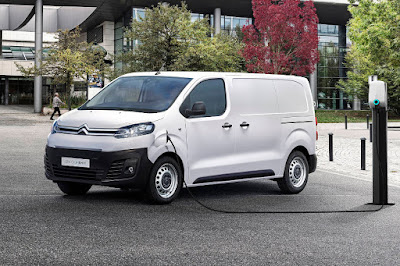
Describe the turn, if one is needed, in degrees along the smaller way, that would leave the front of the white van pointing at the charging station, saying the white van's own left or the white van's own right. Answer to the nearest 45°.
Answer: approximately 135° to the white van's own left

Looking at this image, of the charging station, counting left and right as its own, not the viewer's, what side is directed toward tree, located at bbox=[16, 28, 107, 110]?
right

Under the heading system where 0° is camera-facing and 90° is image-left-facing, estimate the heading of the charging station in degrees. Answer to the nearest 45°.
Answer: approximately 45°

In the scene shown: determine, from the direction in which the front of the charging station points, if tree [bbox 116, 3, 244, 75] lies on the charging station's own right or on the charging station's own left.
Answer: on the charging station's own right

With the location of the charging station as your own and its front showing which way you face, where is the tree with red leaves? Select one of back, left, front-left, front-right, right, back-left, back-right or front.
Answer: back-right

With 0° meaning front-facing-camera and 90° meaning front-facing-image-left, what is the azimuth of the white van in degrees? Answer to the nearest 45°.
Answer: approximately 45°

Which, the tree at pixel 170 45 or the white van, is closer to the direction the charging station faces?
the white van
